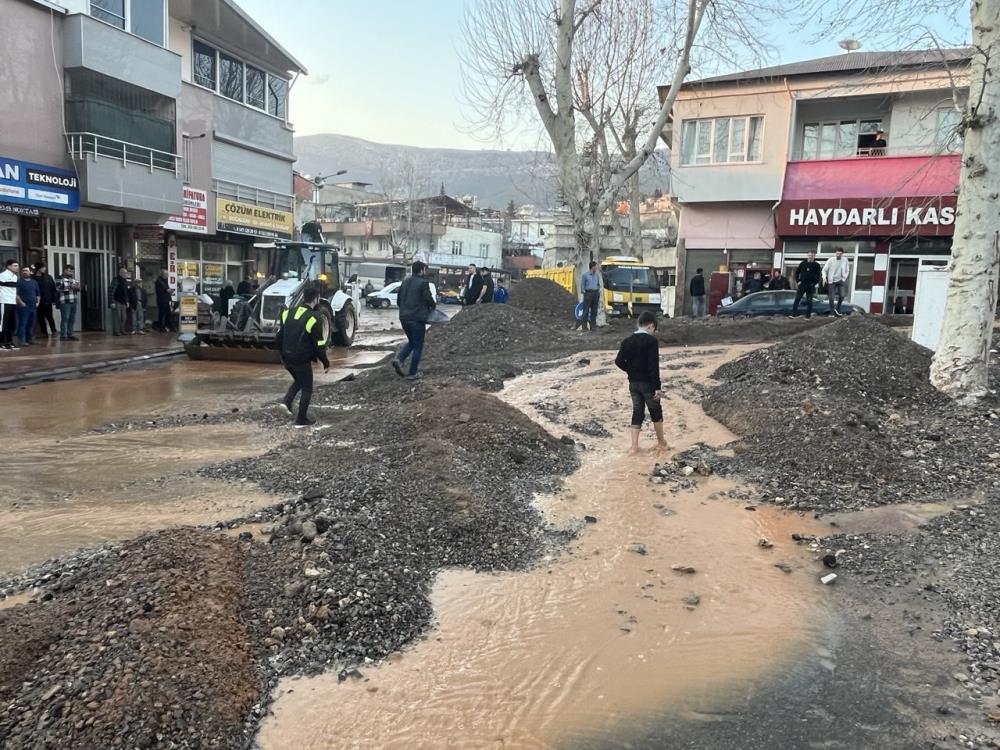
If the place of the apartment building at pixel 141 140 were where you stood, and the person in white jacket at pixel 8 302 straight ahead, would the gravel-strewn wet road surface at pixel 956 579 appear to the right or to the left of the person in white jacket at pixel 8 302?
left

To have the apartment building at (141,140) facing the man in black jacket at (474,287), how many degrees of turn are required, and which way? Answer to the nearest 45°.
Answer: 0° — it already faces them

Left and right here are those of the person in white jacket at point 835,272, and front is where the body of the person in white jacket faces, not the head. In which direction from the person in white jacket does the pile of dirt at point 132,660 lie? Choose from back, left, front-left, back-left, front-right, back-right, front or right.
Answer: front

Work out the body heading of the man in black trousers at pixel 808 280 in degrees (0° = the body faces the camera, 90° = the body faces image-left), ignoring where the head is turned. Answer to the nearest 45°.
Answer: approximately 0°

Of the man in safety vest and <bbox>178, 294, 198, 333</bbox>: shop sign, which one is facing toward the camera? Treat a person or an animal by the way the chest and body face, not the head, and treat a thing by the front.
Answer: the shop sign

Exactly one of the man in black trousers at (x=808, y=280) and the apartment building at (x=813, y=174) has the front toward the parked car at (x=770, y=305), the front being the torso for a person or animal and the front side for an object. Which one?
the apartment building

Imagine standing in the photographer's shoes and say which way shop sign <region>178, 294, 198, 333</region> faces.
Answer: facing the viewer

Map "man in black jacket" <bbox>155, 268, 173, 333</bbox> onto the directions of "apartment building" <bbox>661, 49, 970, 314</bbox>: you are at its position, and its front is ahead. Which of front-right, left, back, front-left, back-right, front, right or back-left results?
front-right

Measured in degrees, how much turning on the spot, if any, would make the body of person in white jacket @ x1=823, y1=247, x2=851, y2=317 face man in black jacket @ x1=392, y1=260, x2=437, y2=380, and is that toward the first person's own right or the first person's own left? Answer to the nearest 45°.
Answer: approximately 45° to the first person's own right

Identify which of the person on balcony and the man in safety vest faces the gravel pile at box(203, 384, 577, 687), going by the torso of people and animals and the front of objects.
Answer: the person on balcony

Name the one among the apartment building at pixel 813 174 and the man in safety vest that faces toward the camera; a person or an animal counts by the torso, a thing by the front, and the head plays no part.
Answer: the apartment building

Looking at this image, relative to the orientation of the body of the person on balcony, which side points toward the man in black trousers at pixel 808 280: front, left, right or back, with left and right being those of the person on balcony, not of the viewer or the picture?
front

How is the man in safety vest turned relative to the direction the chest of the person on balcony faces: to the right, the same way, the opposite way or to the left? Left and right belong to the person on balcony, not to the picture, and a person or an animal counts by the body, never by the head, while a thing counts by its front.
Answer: the opposite way

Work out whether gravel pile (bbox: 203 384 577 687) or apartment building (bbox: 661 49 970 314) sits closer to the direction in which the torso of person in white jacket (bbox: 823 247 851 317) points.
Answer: the gravel pile

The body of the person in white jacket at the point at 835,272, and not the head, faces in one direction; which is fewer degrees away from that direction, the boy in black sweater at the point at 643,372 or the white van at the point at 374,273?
the boy in black sweater

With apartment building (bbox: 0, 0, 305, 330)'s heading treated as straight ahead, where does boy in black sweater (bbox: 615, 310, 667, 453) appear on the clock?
The boy in black sweater is roughly at 1 o'clock from the apartment building.

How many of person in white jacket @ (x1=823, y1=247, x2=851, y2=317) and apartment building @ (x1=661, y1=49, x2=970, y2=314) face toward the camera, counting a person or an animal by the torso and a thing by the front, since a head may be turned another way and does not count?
2
